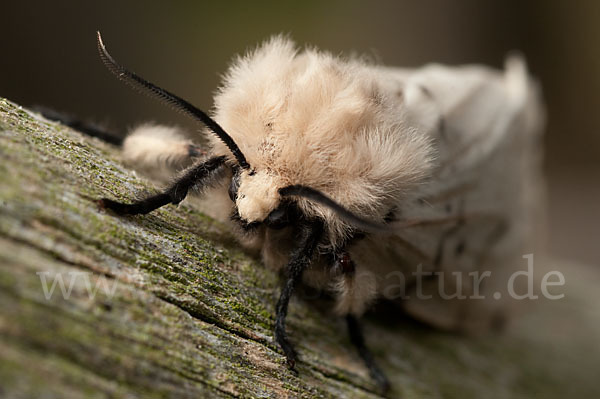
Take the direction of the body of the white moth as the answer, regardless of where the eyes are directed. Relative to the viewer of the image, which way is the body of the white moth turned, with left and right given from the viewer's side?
facing the viewer and to the left of the viewer
